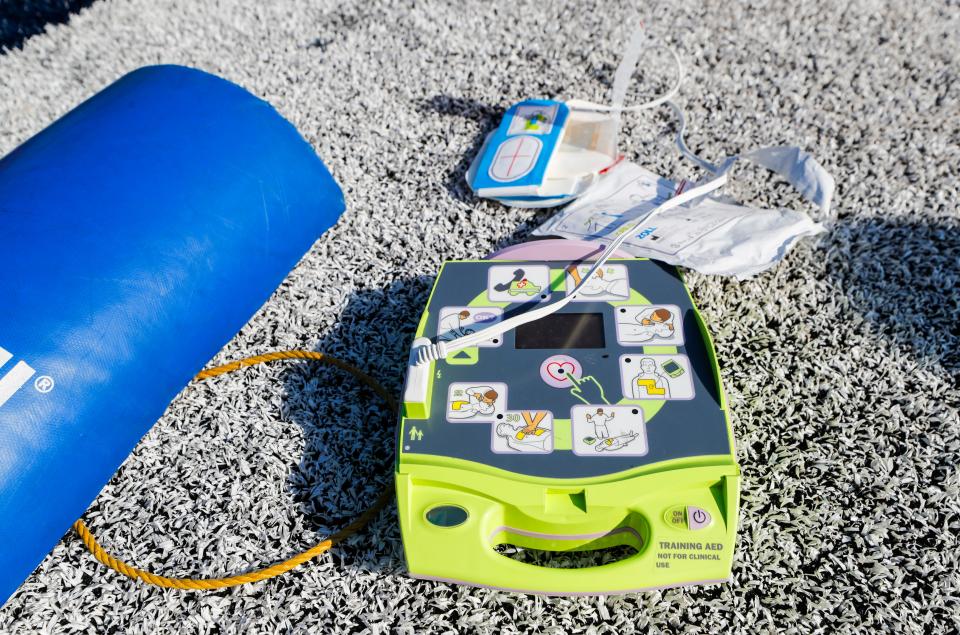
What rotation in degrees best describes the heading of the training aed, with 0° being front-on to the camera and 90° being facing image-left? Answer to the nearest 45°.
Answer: approximately 0°

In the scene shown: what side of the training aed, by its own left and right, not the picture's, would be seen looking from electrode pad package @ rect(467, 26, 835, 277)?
back

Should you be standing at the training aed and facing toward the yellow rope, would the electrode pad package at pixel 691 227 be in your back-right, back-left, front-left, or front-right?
back-right

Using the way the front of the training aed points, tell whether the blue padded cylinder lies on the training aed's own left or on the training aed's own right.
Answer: on the training aed's own right

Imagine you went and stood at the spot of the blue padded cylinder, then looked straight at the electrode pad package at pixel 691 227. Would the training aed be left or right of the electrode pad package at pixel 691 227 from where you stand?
right
